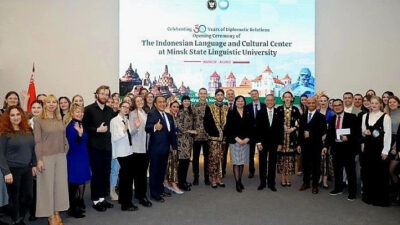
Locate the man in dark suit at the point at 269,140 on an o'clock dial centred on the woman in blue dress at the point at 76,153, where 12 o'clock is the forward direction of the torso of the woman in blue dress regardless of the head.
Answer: The man in dark suit is roughly at 10 o'clock from the woman in blue dress.

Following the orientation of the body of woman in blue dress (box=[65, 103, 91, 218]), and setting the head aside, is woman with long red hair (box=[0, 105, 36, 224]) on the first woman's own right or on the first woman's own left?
on the first woman's own right

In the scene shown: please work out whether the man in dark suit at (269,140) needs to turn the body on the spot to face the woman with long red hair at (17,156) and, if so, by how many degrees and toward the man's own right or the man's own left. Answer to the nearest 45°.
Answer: approximately 45° to the man's own right

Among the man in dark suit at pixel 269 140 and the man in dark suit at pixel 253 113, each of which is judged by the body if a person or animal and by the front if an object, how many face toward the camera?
2
